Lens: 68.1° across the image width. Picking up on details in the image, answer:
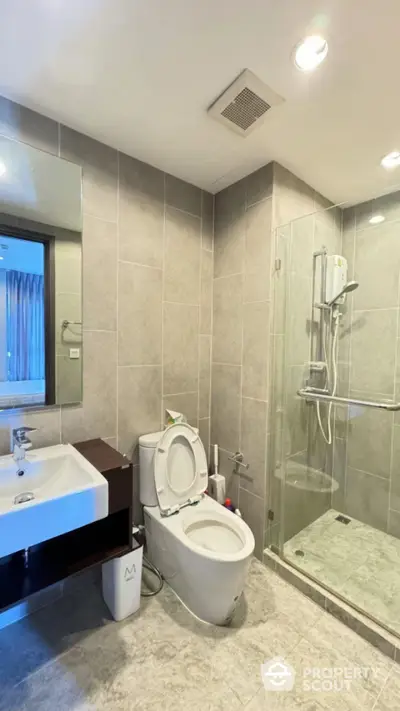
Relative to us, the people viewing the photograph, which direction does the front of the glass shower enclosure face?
facing the viewer and to the left of the viewer

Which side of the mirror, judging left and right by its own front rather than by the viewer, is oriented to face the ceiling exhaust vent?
front

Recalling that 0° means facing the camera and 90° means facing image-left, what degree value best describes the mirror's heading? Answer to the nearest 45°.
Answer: approximately 315°

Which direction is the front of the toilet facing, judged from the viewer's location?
facing the viewer and to the right of the viewer

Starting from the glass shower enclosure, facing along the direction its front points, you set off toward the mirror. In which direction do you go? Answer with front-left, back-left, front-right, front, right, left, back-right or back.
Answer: front

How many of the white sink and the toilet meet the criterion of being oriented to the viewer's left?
0

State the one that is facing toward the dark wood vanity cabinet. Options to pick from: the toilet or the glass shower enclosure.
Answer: the glass shower enclosure

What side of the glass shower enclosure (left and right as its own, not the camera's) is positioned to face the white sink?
front

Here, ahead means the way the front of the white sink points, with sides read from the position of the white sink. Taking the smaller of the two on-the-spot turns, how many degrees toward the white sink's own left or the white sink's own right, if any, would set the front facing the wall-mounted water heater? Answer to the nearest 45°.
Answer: approximately 45° to the white sink's own left

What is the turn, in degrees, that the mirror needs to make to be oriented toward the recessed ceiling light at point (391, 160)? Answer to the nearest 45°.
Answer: approximately 45° to its left

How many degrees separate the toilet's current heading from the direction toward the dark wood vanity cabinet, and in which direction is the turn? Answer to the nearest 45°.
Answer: approximately 90° to its right

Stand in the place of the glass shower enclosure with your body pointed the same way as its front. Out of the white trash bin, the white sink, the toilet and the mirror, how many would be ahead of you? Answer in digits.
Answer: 4

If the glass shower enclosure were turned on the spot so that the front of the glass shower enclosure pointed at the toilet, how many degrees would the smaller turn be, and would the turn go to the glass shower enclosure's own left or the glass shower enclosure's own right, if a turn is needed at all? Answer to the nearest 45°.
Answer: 0° — it already faces it
